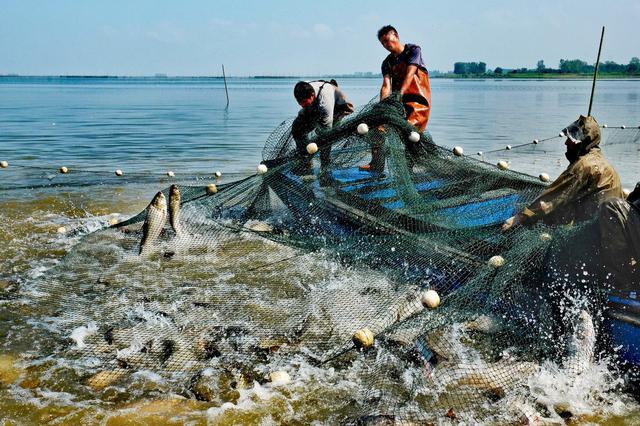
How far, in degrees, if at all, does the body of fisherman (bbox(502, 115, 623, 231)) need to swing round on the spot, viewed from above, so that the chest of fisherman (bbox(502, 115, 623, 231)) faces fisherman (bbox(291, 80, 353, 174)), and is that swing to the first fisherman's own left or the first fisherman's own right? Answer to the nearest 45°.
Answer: approximately 45° to the first fisherman's own right

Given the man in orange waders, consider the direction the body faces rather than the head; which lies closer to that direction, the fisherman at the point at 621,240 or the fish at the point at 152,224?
the fish

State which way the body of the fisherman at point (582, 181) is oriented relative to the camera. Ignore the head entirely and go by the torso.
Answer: to the viewer's left

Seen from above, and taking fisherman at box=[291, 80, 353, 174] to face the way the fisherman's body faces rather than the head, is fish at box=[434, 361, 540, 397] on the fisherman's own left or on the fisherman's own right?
on the fisherman's own left

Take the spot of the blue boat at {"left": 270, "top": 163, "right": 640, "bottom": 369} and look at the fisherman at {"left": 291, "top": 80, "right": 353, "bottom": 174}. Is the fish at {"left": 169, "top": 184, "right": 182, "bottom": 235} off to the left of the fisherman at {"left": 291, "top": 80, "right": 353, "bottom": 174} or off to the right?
left

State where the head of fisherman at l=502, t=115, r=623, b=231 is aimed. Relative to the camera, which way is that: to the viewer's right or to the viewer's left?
to the viewer's left

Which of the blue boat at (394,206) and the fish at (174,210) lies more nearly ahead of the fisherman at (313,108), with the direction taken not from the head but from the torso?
the fish

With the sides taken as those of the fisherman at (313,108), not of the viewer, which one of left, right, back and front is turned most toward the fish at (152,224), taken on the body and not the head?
front
